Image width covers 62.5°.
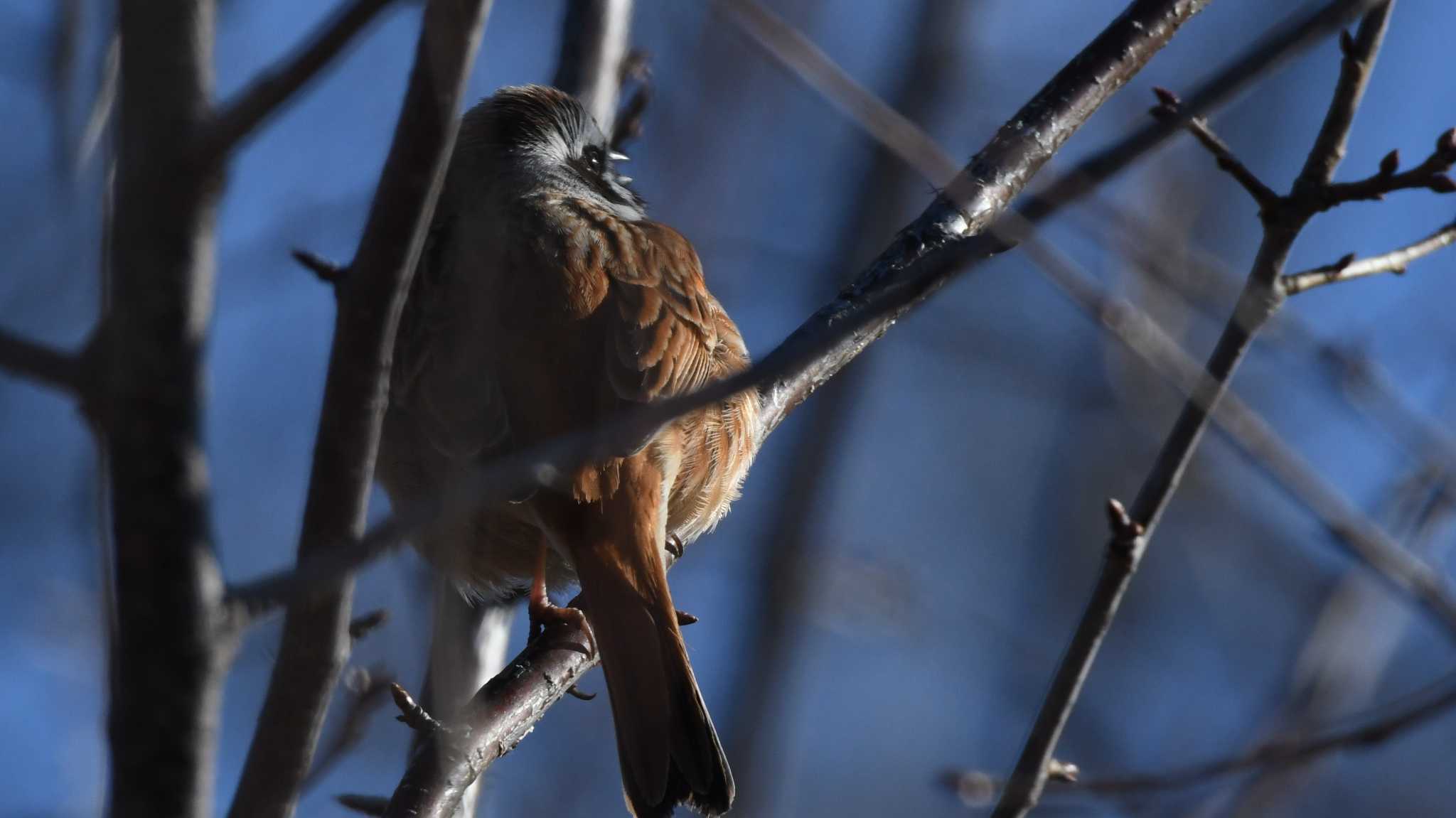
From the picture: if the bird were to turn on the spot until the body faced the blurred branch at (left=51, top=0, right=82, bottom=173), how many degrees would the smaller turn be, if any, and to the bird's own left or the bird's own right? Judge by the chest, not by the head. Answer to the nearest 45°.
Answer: approximately 45° to the bird's own left

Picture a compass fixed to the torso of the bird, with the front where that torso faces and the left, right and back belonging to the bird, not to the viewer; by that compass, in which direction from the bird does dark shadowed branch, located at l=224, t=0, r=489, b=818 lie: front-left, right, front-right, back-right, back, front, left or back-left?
back

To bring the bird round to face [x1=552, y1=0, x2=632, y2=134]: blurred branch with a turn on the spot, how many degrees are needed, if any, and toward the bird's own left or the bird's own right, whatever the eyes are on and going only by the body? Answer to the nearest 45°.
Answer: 0° — it already faces it

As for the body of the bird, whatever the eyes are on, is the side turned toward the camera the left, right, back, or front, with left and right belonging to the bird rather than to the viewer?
back
